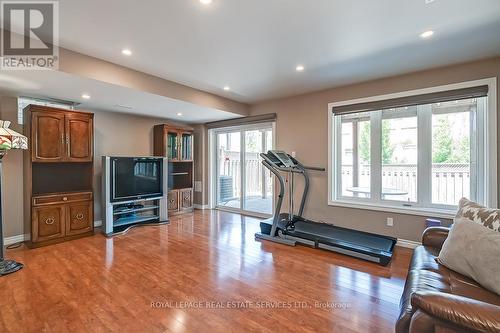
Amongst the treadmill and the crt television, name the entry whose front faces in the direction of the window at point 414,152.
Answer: the crt television

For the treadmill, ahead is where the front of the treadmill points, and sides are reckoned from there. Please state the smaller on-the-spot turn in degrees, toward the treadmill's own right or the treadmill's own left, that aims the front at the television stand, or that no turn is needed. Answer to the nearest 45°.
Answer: approximately 45° to the treadmill's own left

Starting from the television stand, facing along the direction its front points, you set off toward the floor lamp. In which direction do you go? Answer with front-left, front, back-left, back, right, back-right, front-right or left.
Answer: right

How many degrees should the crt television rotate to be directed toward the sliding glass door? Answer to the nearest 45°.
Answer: approximately 45° to its left

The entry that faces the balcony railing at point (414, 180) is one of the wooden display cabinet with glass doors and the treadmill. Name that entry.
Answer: the wooden display cabinet with glass doors

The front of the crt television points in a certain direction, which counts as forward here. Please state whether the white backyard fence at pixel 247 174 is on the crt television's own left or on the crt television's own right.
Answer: on the crt television's own left

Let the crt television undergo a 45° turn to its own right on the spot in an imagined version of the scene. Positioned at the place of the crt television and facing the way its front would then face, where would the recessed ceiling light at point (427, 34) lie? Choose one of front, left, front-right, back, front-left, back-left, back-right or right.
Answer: front-left

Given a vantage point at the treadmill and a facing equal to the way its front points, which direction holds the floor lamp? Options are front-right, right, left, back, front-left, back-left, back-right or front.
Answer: left

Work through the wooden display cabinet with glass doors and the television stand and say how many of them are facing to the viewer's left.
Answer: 0

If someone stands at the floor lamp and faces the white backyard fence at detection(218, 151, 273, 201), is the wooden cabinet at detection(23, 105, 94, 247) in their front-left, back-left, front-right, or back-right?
front-left

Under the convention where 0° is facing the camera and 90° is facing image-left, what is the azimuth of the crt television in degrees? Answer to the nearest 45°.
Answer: approximately 315°

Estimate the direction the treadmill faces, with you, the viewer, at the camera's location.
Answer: facing away from the viewer and to the left of the viewer

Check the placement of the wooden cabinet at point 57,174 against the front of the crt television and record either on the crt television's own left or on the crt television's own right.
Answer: on the crt television's own right

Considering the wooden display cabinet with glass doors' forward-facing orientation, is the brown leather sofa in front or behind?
in front

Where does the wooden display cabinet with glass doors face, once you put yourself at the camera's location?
facing the viewer and to the right of the viewer

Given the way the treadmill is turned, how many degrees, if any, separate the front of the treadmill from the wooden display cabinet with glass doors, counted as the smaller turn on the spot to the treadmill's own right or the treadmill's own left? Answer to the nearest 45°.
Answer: approximately 45° to the treadmill's own left

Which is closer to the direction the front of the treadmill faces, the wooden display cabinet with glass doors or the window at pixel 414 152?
the wooden display cabinet with glass doors
